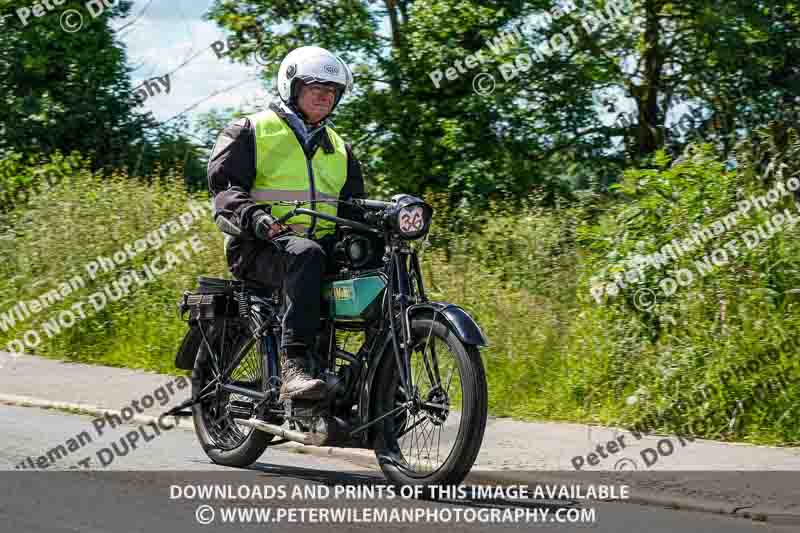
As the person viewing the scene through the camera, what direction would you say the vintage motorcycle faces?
facing the viewer and to the right of the viewer

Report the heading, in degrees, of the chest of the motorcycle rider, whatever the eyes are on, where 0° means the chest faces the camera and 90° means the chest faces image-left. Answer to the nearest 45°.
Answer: approximately 315°
